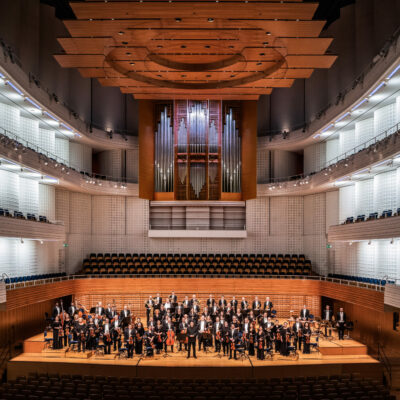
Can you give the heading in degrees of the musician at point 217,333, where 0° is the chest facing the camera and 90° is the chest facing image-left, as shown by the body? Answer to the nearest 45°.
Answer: approximately 0°

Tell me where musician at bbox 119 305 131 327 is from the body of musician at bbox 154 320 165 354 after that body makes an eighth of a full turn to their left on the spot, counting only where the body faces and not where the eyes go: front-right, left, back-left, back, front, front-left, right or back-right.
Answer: back

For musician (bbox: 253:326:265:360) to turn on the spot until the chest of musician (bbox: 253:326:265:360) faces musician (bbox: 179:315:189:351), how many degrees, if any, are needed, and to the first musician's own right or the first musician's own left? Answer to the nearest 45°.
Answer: approximately 90° to the first musician's own right
